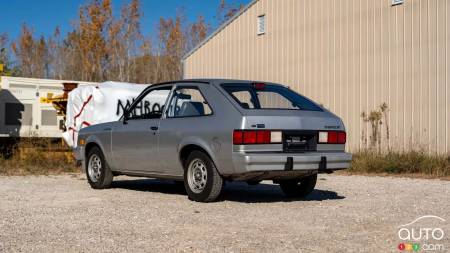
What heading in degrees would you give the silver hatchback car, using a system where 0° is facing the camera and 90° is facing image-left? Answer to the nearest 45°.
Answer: approximately 135°

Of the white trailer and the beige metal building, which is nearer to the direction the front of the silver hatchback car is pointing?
the white trailer

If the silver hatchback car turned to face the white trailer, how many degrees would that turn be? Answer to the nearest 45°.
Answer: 0° — it already faces it

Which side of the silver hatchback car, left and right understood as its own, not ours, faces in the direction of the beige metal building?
right
